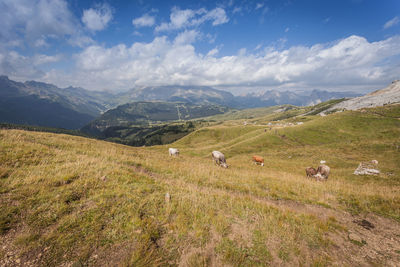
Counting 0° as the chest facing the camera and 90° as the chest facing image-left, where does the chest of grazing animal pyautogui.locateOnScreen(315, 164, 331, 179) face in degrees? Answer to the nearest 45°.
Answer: approximately 45°

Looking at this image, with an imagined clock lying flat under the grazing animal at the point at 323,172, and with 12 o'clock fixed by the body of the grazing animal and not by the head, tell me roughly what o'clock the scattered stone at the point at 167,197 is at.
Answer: The scattered stone is roughly at 11 o'clock from the grazing animal.

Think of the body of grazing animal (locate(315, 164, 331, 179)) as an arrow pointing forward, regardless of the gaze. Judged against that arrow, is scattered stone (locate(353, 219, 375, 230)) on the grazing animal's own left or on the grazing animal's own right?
on the grazing animal's own left
